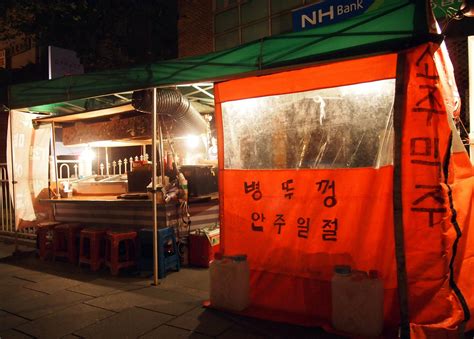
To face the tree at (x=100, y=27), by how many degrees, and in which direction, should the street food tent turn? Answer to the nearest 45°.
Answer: approximately 90° to its right

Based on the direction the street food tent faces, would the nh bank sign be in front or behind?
behind

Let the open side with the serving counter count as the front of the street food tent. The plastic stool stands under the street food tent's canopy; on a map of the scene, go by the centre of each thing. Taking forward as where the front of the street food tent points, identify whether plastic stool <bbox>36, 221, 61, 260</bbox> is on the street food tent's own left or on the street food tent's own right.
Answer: on the street food tent's own right

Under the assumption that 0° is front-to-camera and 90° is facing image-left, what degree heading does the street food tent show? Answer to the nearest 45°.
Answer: approximately 45°

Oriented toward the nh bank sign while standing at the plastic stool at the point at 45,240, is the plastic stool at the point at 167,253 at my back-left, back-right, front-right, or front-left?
front-right

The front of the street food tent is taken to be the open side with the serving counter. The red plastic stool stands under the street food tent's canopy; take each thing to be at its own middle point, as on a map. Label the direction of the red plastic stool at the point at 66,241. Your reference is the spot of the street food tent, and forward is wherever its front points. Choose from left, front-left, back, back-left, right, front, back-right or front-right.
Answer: right

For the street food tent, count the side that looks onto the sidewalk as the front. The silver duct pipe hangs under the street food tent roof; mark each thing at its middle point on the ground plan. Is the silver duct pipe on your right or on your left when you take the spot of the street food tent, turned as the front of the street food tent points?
on your right

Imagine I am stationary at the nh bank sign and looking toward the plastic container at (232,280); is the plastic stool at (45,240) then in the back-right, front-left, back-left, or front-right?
front-right
